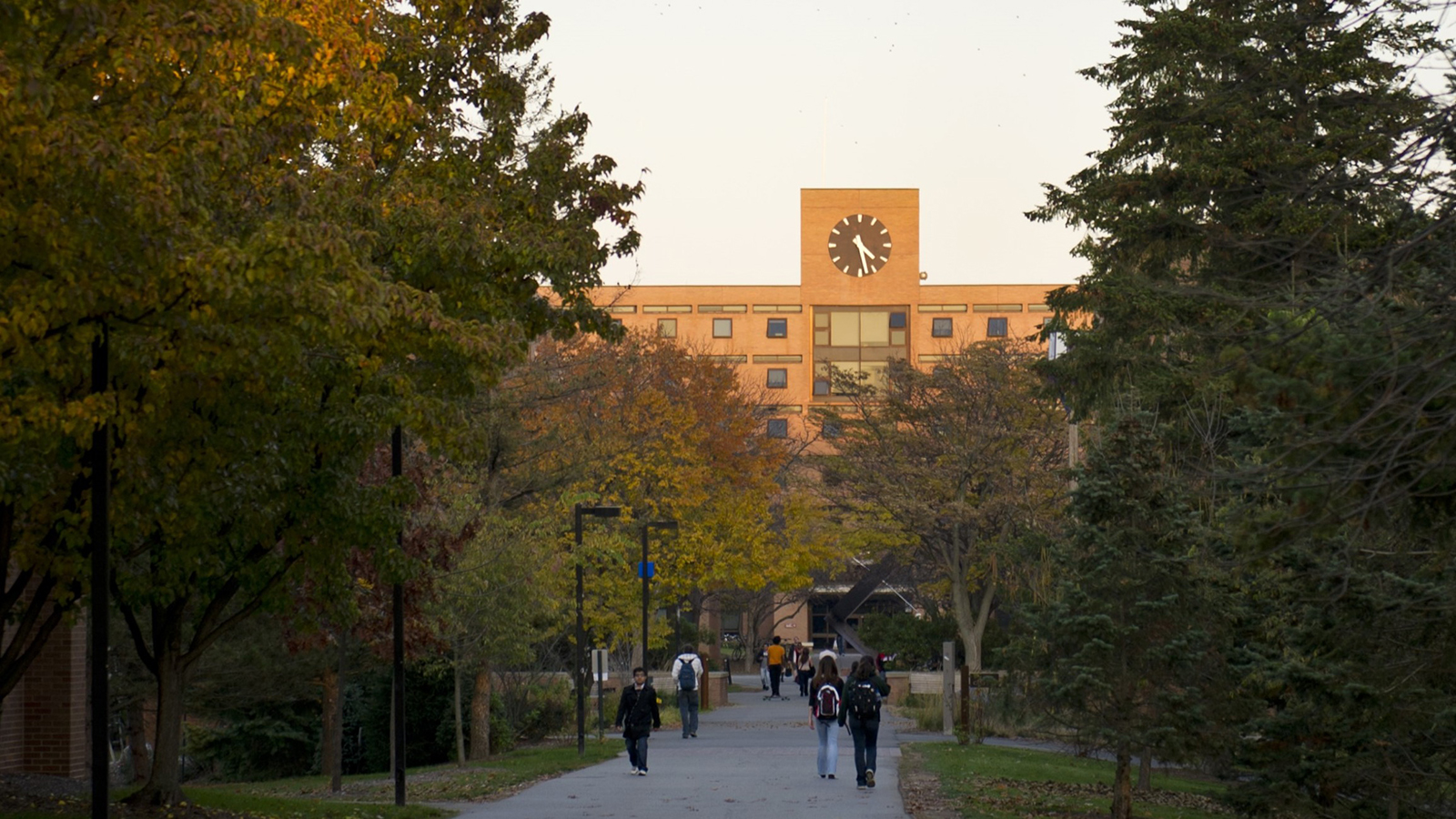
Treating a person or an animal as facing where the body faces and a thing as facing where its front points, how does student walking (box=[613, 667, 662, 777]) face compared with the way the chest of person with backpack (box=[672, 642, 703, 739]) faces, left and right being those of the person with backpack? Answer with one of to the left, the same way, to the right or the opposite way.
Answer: the opposite way

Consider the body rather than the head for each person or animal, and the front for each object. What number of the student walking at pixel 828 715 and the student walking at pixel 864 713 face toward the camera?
0

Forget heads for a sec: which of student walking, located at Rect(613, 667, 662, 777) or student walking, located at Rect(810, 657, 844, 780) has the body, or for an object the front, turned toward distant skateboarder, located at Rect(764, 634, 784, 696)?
student walking, located at Rect(810, 657, 844, 780)

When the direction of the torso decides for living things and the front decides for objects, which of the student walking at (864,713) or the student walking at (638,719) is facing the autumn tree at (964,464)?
the student walking at (864,713)

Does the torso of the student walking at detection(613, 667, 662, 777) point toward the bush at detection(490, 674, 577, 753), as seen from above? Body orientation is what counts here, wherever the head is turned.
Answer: no

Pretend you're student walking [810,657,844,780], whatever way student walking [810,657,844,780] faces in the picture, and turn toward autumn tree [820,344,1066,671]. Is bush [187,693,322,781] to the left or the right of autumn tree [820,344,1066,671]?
left

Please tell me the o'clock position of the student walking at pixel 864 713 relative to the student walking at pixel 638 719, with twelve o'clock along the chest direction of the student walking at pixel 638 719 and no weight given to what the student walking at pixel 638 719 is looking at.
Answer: the student walking at pixel 864 713 is roughly at 10 o'clock from the student walking at pixel 638 719.

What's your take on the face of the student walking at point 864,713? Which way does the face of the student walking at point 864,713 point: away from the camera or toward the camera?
away from the camera

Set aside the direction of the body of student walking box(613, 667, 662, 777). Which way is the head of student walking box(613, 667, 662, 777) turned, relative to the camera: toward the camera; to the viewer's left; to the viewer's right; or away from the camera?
toward the camera

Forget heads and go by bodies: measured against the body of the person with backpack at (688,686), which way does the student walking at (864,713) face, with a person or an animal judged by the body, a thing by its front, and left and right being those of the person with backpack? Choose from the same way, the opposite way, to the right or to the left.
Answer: the same way

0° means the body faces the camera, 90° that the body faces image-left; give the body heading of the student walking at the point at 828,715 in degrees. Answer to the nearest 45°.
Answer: approximately 180°

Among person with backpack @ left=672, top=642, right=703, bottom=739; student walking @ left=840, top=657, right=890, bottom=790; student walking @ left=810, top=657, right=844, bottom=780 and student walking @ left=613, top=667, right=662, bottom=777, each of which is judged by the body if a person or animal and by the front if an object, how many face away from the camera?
3

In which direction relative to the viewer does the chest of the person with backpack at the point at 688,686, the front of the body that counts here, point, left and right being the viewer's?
facing away from the viewer

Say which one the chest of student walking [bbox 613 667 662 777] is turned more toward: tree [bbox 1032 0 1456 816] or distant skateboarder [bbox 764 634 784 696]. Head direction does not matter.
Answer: the tree

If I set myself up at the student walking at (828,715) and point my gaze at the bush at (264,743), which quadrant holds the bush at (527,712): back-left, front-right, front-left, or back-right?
front-right

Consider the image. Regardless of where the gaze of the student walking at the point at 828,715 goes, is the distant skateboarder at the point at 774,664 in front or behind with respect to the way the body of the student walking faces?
in front

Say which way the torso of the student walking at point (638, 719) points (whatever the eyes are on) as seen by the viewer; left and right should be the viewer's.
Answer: facing the viewer

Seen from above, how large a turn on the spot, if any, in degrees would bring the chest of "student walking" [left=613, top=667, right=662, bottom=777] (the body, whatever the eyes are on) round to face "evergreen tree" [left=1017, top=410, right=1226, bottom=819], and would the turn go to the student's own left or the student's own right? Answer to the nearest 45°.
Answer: approximately 45° to the student's own left

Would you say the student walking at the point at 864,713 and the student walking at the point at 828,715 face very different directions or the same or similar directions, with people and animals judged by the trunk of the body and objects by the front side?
same or similar directions

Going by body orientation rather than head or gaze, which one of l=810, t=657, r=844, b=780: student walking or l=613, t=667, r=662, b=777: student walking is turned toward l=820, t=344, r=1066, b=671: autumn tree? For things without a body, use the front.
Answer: l=810, t=657, r=844, b=780: student walking

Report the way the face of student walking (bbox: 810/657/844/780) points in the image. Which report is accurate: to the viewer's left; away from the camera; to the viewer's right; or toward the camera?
away from the camera
